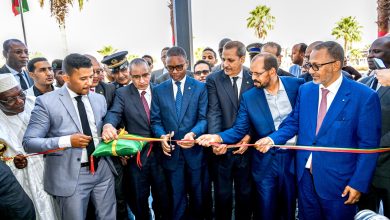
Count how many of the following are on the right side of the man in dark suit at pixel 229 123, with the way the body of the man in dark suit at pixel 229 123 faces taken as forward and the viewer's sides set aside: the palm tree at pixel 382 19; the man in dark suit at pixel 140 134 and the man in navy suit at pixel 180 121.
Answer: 2

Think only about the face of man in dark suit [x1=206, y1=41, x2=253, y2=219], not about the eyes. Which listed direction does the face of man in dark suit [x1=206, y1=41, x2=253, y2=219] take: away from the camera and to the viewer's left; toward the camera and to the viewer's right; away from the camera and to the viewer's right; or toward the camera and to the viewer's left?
toward the camera and to the viewer's left

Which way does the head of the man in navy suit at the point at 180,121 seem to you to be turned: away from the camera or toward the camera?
toward the camera

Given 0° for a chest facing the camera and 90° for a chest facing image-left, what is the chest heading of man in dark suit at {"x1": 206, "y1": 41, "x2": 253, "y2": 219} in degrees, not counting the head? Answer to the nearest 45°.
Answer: approximately 0°

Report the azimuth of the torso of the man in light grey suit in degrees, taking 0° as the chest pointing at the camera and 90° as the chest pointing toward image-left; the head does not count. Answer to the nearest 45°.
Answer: approximately 315°

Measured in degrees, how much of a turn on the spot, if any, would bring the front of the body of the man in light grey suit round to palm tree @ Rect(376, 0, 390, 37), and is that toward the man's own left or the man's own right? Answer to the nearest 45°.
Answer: approximately 90° to the man's own left

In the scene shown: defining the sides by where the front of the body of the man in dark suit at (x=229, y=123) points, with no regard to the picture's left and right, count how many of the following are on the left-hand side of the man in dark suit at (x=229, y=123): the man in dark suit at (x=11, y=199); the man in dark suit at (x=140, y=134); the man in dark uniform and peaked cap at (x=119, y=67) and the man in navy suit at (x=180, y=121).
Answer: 0

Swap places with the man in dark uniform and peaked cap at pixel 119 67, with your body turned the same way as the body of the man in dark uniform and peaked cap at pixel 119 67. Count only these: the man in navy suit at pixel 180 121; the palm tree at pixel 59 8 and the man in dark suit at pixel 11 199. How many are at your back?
1

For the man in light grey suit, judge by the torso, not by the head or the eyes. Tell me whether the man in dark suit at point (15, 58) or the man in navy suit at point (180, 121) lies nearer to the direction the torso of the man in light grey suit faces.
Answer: the man in navy suit

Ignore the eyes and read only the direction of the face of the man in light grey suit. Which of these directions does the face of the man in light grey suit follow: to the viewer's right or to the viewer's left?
to the viewer's right

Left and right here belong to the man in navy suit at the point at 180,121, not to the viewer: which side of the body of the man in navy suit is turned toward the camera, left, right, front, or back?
front

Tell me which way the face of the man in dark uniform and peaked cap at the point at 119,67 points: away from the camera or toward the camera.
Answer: toward the camera

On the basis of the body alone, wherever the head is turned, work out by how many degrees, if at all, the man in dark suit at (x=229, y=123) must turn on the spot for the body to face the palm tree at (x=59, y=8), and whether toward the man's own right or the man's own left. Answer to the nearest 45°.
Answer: approximately 135° to the man's own right

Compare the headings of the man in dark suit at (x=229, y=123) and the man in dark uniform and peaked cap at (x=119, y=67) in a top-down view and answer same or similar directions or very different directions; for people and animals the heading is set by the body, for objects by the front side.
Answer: same or similar directions

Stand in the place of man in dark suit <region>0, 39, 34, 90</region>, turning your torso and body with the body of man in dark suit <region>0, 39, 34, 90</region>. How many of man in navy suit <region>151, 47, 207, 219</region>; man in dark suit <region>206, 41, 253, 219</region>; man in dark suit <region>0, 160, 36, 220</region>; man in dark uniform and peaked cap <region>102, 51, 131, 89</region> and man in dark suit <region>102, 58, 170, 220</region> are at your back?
0

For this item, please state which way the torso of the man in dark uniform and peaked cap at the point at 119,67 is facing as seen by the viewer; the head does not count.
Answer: toward the camera

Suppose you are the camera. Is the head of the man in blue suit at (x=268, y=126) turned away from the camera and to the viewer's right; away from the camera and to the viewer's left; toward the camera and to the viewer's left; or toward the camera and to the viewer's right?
toward the camera and to the viewer's left

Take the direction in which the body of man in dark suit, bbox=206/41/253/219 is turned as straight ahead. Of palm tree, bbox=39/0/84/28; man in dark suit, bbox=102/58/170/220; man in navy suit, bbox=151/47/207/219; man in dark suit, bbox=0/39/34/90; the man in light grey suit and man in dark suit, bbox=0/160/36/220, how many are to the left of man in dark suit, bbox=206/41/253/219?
0
